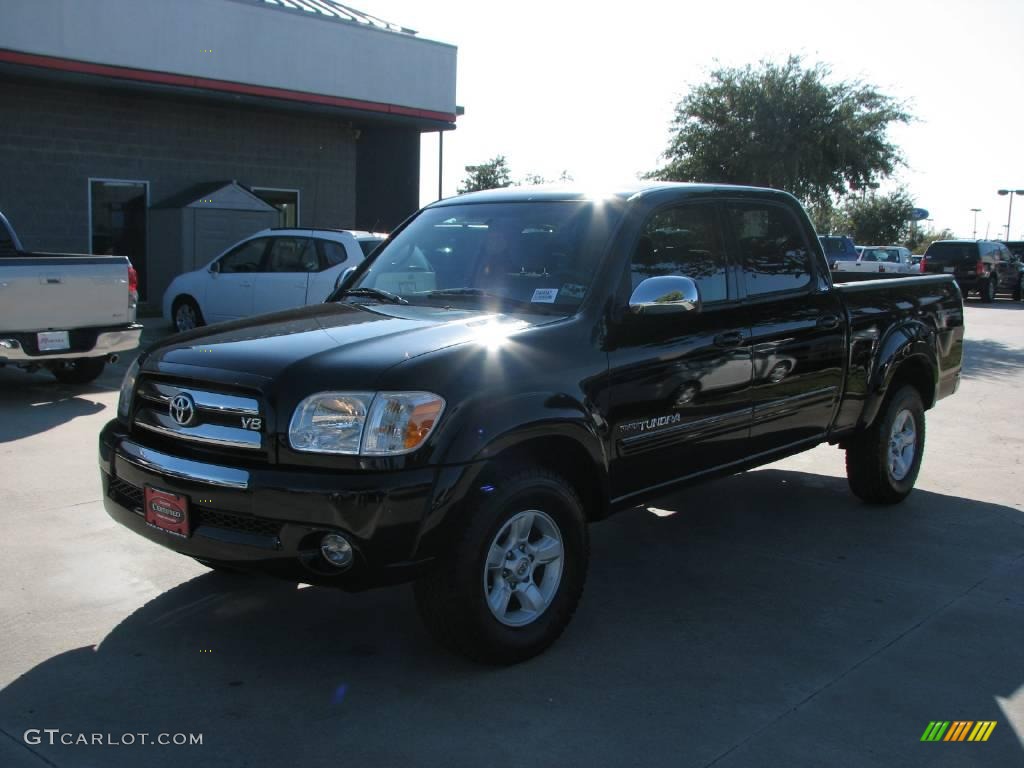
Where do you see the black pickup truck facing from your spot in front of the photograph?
facing the viewer and to the left of the viewer

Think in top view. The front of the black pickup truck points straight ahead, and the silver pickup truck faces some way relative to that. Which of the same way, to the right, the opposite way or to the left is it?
to the right

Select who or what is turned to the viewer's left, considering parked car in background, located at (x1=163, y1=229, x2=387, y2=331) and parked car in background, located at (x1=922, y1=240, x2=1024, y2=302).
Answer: parked car in background, located at (x1=163, y1=229, x2=387, y2=331)

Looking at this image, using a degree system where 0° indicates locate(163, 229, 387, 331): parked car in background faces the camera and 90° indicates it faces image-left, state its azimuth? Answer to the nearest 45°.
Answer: approximately 90°

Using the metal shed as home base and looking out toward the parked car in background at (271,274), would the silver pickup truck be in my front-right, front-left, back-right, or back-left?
front-right

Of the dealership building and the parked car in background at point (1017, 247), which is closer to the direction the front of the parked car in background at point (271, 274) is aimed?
the dealership building

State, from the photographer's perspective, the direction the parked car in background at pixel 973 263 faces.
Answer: facing away from the viewer and to the right of the viewer

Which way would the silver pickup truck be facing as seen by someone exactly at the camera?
facing away from the viewer and to the left of the viewer

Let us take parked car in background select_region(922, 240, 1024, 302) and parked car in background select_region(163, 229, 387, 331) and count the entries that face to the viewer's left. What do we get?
1

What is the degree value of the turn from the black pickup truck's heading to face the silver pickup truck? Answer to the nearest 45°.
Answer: approximately 90° to its right

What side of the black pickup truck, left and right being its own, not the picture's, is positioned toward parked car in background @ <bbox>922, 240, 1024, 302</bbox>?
back

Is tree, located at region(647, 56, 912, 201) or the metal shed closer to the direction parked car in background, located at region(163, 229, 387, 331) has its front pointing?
the metal shed

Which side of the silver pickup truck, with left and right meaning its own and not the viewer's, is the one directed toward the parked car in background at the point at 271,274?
right

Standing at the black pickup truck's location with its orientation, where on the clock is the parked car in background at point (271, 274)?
The parked car in background is roughly at 4 o'clock from the black pickup truck.

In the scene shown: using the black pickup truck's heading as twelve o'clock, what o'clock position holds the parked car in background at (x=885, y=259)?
The parked car in background is roughly at 5 o'clock from the black pickup truck.
